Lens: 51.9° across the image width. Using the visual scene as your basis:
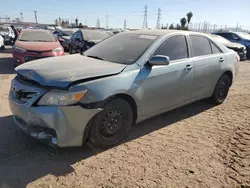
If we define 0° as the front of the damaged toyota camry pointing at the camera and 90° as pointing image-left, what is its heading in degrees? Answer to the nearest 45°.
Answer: approximately 45°

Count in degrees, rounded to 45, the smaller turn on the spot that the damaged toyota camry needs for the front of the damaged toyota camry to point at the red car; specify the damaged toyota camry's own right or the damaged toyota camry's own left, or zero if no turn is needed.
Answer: approximately 90° to the damaged toyota camry's own right

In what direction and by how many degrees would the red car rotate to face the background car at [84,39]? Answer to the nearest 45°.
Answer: approximately 135° to its left

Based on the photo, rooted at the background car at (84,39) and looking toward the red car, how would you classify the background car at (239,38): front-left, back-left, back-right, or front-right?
back-left

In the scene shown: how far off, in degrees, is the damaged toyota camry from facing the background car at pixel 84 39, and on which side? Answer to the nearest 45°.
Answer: approximately 135° to its right

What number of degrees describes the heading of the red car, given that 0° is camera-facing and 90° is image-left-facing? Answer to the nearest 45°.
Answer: approximately 0°

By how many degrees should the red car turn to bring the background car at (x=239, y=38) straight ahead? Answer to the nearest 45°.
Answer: approximately 90° to its left

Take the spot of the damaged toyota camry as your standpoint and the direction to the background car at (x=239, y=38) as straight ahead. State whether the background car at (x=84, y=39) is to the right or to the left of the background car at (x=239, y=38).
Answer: left
